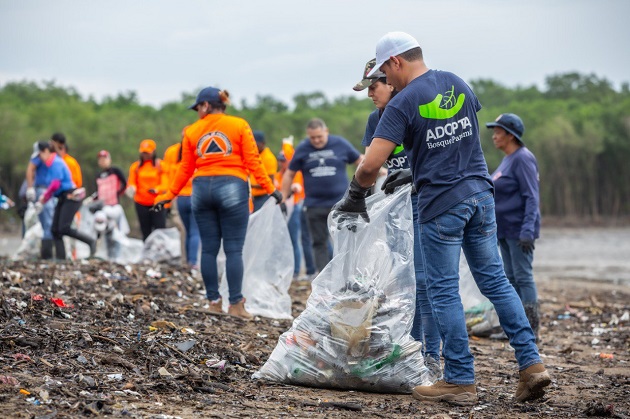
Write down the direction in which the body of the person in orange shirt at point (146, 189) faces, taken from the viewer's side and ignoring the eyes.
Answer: toward the camera

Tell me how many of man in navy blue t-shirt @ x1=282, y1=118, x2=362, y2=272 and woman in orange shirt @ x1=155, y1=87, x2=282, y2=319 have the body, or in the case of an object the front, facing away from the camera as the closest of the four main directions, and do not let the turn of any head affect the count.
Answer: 1

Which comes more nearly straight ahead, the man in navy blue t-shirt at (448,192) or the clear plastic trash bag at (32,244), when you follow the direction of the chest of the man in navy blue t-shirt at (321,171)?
the man in navy blue t-shirt

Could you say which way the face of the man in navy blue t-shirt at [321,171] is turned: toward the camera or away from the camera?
toward the camera

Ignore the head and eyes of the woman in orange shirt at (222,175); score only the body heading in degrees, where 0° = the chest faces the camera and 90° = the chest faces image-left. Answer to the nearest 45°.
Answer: approximately 180°

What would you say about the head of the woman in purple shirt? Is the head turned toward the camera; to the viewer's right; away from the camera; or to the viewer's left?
to the viewer's left

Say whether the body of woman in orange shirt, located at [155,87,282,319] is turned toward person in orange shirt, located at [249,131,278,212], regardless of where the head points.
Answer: yes

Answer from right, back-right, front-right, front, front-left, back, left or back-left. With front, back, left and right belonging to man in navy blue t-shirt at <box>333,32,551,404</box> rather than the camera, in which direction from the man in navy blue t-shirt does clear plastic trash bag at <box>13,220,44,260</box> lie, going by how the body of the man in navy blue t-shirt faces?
front

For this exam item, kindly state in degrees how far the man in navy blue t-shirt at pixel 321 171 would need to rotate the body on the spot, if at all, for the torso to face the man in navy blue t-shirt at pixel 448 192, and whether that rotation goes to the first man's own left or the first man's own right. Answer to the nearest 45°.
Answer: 0° — they already face them

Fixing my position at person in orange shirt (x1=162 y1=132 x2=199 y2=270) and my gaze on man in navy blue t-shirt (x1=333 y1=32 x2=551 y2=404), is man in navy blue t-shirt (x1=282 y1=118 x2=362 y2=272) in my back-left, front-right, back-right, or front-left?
front-left

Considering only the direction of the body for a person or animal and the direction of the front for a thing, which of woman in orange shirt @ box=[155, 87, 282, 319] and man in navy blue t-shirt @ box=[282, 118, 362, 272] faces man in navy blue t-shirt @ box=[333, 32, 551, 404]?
man in navy blue t-shirt @ box=[282, 118, 362, 272]

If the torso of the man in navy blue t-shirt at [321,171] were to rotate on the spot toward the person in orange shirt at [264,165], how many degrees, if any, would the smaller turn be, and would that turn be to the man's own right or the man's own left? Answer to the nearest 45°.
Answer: approximately 135° to the man's own right

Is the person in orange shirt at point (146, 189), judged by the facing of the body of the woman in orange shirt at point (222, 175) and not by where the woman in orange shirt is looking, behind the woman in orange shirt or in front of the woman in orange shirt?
in front

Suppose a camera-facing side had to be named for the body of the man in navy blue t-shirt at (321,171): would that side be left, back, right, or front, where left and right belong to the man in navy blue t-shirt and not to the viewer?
front

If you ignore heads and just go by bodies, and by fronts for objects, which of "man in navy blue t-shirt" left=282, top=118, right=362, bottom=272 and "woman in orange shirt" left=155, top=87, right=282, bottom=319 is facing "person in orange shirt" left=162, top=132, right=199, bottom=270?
the woman in orange shirt

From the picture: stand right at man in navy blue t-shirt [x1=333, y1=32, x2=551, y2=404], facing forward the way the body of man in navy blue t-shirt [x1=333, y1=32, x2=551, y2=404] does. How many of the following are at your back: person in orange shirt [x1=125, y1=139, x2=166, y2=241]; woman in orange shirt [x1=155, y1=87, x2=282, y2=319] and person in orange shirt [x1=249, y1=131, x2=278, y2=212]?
0

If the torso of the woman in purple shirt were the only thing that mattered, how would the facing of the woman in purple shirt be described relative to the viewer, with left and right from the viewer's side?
facing to the left of the viewer

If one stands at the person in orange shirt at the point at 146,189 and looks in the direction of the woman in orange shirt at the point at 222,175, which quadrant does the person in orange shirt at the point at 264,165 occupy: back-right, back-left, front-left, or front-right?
front-left

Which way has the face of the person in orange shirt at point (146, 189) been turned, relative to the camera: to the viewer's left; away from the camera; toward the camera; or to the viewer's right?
toward the camera
